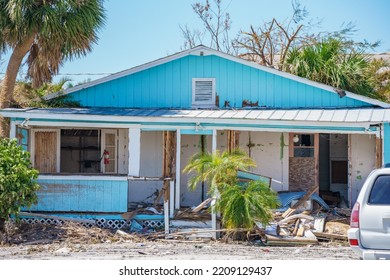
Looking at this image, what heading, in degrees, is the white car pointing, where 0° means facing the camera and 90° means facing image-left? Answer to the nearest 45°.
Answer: approximately 180°

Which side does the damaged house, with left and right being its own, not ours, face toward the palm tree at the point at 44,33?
right

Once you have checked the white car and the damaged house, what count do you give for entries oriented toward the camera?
1

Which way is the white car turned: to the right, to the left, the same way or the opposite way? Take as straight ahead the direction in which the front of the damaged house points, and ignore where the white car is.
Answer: the opposite way

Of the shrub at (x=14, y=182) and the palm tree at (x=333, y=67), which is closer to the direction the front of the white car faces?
the palm tree

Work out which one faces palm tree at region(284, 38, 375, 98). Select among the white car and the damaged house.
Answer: the white car

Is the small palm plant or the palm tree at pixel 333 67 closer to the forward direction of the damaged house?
the small palm plant

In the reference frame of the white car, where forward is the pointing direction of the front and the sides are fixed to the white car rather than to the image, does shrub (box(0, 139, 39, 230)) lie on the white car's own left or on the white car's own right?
on the white car's own left

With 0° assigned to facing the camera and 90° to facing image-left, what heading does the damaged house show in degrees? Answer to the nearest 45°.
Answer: approximately 0°

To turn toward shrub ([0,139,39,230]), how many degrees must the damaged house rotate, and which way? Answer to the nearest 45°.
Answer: approximately 45° to its right

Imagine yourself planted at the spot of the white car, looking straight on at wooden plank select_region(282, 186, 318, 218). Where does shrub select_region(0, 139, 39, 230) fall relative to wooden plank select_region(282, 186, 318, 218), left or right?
left

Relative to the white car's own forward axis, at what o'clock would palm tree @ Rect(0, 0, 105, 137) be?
The palm tree is roughly at 10 o'clock from the white car.
